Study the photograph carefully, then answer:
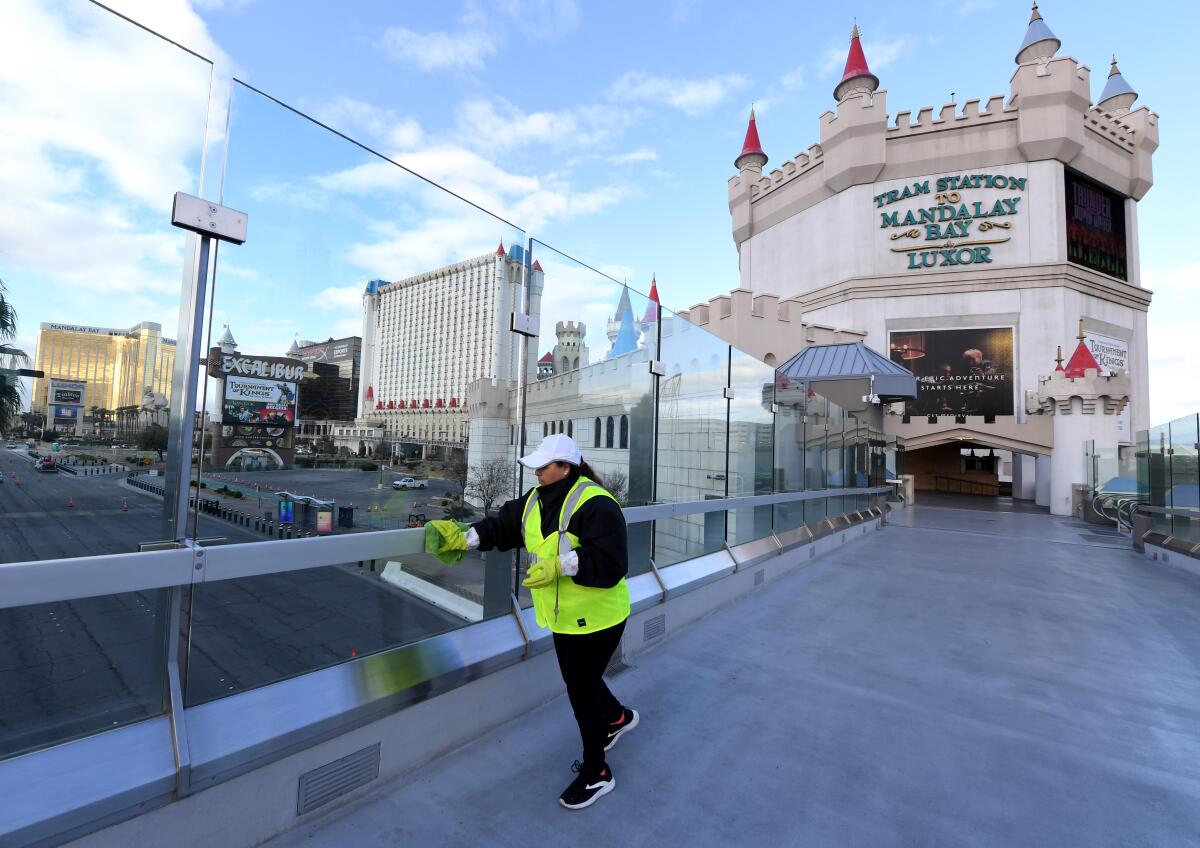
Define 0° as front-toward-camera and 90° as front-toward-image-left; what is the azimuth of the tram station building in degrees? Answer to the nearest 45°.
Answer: approximately 0°

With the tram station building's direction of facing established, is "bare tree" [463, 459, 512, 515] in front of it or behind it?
in front

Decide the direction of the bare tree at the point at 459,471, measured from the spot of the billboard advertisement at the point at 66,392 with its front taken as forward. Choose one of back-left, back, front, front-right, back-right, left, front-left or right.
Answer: front

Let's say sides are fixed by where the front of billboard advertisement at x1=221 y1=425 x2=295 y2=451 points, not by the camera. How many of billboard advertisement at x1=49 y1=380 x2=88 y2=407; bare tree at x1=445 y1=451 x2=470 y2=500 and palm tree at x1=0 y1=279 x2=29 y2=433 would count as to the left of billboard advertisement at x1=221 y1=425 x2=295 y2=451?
1

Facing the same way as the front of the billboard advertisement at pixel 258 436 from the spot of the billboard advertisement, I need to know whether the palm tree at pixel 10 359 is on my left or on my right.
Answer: on my right

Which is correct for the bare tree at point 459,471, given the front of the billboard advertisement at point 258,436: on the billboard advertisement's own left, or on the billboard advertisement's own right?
on the billboard advertisement's own left
